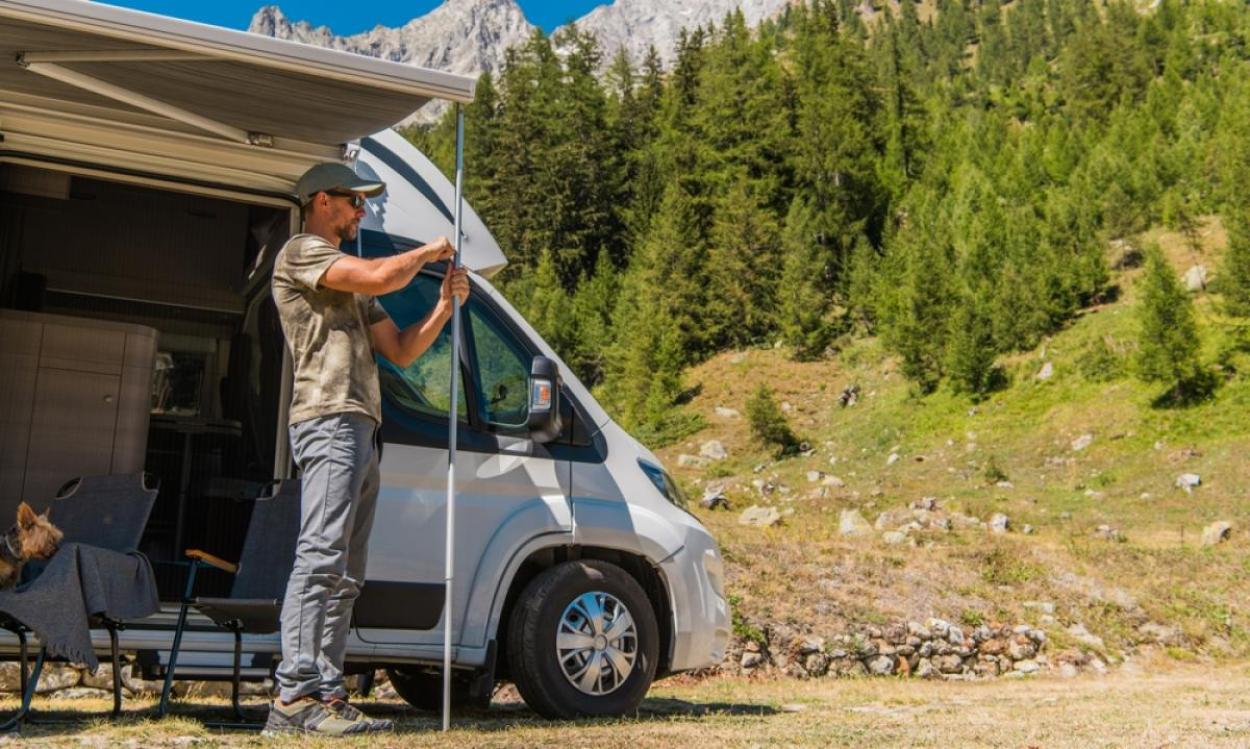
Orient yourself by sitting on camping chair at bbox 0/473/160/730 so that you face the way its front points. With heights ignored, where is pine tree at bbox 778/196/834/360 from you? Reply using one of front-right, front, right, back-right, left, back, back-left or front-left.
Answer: back

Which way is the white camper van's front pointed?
to the viewer's right

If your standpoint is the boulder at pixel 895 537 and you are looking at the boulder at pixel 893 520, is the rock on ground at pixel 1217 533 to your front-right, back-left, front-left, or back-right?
front-right

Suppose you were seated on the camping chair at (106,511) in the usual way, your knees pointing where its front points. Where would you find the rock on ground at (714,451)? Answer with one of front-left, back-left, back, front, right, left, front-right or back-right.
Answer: back

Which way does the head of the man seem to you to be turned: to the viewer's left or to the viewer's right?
to the viewer's right

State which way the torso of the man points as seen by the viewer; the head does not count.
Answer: to the viewer's right

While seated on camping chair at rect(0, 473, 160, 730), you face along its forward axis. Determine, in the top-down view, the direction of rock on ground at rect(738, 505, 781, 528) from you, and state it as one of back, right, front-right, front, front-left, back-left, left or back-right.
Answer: back

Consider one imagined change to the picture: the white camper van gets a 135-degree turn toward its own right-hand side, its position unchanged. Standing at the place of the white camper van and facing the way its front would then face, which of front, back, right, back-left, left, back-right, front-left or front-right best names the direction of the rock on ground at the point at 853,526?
back

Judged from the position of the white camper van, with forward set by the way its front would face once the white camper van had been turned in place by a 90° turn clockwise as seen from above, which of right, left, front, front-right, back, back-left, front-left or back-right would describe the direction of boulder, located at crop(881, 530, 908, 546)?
back-left

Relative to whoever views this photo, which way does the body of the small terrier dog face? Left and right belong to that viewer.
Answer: facing to the right of the viewer

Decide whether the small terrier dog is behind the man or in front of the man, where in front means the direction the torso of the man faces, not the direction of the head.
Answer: behind

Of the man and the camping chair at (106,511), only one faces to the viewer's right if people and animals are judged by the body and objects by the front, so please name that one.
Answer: the man

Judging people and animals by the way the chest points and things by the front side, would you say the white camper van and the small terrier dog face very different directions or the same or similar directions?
same or similar directions
